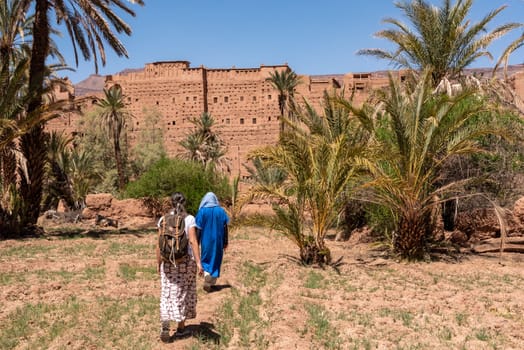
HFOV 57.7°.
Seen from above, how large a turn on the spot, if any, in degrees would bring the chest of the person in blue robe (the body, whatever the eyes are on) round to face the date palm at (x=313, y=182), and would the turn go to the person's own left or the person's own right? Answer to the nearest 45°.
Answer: approximately 45° to the person's own right

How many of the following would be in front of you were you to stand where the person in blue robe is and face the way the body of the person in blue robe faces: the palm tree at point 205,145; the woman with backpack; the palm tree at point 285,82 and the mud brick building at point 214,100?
3

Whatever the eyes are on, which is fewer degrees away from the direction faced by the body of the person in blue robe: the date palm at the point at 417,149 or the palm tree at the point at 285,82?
the palm tree

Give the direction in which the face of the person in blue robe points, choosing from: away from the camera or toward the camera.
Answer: away from the camera

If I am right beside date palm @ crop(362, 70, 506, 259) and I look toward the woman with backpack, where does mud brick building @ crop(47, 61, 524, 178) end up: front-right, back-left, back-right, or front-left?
back-right

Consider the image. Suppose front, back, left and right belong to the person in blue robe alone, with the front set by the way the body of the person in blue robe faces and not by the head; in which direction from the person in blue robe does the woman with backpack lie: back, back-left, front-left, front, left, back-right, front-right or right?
back

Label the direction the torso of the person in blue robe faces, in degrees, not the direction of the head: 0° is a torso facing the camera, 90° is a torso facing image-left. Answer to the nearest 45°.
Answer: approximately 180°

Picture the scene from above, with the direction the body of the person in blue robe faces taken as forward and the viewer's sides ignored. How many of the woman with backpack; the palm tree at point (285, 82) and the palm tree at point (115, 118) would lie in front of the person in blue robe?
2

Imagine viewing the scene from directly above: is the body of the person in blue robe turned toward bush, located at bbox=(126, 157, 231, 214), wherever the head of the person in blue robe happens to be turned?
yes

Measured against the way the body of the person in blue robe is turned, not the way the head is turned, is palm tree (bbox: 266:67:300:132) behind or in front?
in front

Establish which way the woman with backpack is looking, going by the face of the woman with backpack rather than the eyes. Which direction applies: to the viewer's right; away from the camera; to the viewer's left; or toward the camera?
away from the camera

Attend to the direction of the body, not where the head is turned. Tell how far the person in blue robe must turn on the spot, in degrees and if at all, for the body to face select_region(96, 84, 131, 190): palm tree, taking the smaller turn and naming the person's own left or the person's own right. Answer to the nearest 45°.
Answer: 0° — they already face it

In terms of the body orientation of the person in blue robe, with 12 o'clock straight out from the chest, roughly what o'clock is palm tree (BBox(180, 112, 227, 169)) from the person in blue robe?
The palm tree is roughly at 12 o'clock from the person in blue robe.
